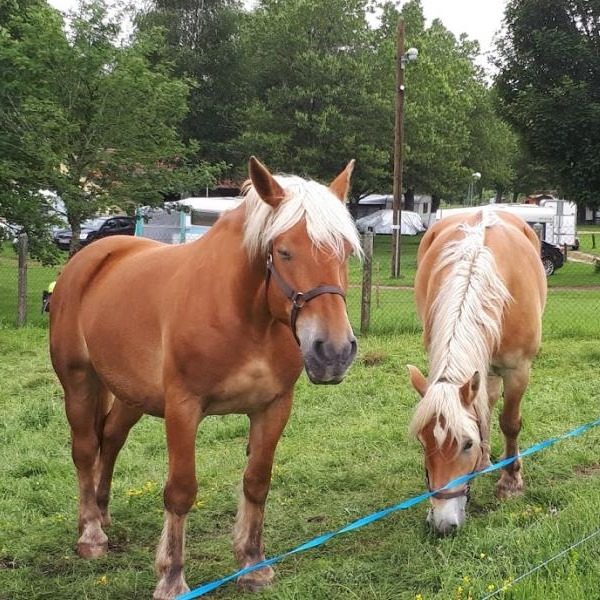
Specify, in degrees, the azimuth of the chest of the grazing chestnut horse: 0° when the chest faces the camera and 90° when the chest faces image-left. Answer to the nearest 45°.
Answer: approximately 0°

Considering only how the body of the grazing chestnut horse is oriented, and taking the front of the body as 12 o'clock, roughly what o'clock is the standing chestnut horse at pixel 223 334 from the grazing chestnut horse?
The standing chestnut horse is roughly at 1 o'clock from the grazing chestnut horse.

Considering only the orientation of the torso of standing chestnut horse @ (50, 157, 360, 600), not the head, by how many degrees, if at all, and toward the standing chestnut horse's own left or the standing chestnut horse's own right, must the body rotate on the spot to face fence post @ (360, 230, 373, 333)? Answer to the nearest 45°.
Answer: approximately 135° to the standing chestnut horse's own left

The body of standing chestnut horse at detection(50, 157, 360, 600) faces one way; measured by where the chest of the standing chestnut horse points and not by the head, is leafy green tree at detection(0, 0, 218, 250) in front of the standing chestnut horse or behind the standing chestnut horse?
behind

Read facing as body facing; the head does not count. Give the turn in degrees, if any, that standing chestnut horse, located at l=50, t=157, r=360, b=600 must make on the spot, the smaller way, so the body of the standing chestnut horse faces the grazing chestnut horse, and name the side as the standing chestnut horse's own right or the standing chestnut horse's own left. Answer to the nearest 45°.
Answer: approximately 90° to the standing chestnut horse's own left

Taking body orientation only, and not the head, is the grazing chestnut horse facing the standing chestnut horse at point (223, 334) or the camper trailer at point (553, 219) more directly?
the standing chestnut horse

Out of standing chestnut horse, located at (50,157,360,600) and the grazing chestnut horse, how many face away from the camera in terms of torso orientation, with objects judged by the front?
0

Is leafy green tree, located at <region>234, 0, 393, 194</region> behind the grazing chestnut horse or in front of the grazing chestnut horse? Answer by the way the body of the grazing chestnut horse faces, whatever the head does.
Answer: behind

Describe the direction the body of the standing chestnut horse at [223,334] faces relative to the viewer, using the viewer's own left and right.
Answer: facing the viewer and to the right of the viewer

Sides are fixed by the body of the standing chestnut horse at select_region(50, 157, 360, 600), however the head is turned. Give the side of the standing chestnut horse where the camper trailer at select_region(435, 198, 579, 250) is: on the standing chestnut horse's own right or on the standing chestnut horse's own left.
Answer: on the standing chestnut horse's own left

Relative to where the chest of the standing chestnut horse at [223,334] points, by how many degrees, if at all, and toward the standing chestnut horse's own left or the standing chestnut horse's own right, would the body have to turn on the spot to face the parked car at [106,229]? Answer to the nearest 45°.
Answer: approximately 135° to the standing chestnut horse's own left

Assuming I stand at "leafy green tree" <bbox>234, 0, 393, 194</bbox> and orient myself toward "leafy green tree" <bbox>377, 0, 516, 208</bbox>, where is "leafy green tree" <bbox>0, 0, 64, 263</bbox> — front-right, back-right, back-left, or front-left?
back-right

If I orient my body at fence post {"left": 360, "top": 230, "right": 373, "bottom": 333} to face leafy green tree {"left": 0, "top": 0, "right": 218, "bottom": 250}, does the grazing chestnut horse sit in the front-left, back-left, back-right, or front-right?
back-left

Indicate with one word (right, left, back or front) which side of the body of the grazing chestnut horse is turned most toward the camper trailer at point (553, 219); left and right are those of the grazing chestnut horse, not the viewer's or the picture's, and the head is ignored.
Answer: back

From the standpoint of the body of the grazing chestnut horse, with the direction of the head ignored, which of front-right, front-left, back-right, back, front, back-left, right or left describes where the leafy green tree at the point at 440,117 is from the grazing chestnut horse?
back
